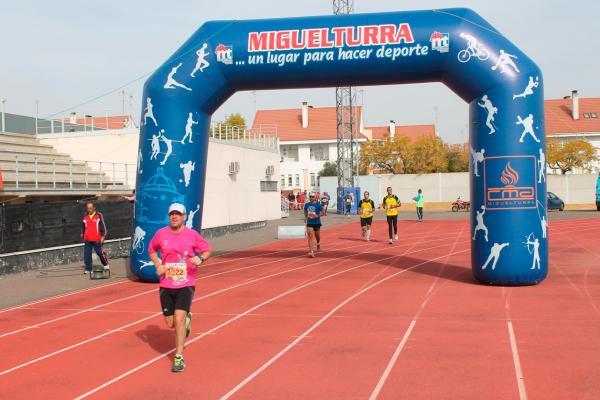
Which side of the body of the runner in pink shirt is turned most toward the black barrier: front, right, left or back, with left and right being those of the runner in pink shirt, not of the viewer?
back

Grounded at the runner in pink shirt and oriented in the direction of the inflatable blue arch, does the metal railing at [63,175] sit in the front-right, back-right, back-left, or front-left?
front-left

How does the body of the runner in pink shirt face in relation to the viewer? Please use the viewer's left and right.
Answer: facing the viewer

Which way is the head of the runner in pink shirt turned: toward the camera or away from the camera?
toward the camera

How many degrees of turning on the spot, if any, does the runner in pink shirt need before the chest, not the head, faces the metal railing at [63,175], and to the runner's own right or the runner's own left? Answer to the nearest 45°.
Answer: approximately 180°

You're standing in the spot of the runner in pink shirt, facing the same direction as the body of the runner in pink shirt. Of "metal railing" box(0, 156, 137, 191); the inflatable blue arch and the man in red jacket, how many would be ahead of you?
0

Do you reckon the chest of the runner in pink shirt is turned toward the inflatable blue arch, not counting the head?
no

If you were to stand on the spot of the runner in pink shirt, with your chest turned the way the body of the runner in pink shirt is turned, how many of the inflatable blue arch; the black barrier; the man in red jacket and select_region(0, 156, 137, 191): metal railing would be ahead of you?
0

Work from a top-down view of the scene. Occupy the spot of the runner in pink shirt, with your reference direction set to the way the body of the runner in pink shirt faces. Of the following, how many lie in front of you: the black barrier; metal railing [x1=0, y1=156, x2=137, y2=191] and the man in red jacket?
0

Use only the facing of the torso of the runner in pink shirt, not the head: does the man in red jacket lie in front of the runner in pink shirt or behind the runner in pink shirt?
behind
